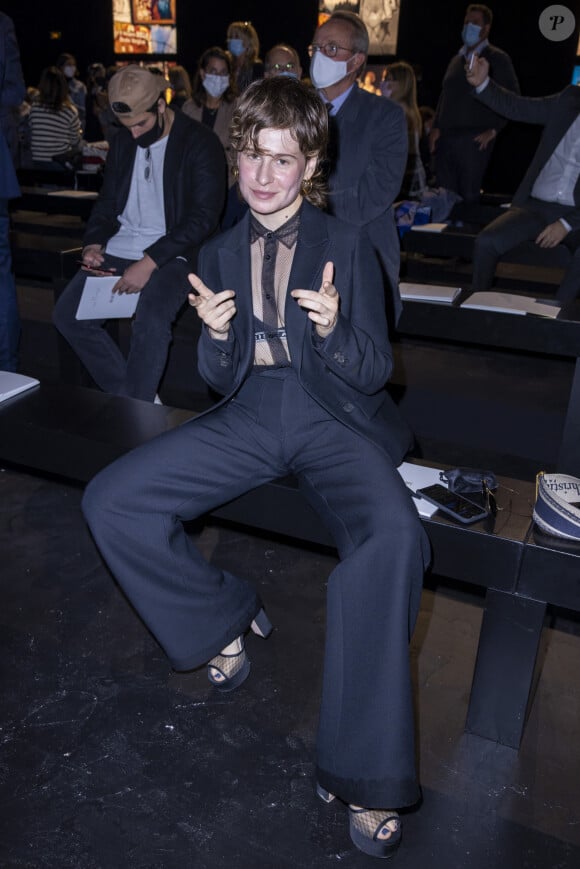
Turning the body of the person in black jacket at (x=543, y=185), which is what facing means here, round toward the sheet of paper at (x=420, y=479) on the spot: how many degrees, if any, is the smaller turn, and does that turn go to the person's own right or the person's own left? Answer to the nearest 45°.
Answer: approximately 45° to the person's own left

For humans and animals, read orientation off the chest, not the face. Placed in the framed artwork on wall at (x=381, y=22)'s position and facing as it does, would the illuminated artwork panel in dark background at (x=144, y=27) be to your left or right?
on your right

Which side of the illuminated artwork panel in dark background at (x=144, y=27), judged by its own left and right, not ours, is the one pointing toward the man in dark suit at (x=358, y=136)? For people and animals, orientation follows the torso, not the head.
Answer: front

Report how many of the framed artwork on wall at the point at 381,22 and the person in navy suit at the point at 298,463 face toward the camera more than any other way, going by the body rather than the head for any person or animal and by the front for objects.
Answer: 2

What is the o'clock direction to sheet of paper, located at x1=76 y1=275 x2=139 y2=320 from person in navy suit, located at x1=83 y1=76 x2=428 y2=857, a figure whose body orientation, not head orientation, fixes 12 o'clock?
The sheet of paper is roughly at 5 o'clock from the person in navy suit.

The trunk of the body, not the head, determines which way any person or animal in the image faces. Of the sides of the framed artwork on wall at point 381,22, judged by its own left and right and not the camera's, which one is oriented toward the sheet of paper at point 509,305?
front

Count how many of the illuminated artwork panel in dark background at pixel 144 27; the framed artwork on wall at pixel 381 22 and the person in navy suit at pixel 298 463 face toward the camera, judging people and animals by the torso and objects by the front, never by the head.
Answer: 3

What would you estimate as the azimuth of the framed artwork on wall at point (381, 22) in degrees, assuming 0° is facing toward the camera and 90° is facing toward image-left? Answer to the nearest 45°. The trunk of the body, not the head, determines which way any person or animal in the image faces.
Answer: approximately 0°

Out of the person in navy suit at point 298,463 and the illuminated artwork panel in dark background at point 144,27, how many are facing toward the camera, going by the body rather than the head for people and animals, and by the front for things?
2

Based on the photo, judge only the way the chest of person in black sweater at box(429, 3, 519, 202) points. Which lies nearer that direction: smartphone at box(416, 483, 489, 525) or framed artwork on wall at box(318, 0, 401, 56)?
the smartphone

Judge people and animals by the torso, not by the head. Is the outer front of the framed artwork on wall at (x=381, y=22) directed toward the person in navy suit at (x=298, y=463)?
yes

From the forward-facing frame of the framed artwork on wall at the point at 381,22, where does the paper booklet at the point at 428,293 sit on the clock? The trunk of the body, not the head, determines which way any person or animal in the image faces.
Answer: The paper booklet is roughly at 12 o'clock from the framed artwork on wall.

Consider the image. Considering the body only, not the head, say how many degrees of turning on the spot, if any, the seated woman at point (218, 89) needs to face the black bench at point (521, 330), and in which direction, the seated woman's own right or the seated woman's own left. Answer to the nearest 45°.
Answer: approximately 45° to the seated woman's own left

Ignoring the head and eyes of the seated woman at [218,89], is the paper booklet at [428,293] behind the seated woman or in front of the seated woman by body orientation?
in front
